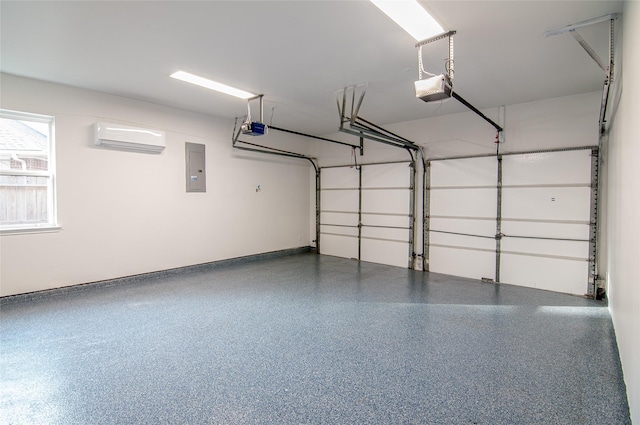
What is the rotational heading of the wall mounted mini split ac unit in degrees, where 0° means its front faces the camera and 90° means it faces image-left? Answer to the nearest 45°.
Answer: approximately 315°

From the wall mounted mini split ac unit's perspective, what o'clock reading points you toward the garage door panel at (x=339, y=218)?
The garage door panel is roughly at 10 o'clock from the wall mounted mini split ac unit.

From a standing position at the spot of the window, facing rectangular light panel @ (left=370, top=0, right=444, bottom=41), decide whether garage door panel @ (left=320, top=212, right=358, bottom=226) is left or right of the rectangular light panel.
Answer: left

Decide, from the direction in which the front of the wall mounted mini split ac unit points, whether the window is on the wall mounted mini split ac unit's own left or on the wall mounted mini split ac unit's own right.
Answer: on the wall mounted mini split ac unit's own right

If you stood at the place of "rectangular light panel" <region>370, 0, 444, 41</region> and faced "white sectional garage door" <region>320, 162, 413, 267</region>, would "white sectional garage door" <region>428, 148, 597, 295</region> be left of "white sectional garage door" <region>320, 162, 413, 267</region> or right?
right
